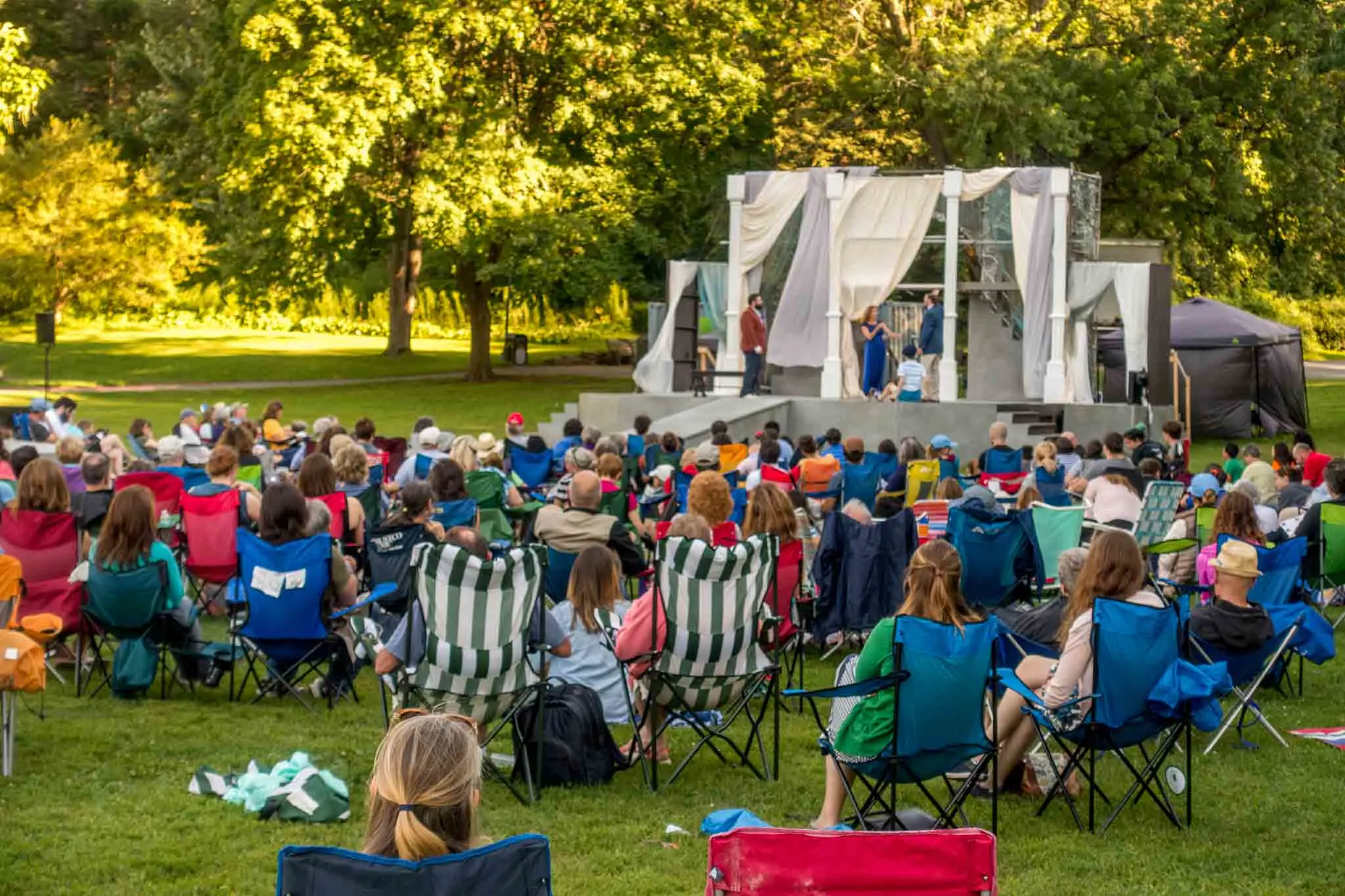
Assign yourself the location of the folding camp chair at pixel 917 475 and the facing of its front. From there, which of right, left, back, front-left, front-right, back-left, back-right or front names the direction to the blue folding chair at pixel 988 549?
back

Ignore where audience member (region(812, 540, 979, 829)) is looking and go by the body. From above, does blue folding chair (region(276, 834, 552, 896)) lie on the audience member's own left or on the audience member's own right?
on the audience member's own left

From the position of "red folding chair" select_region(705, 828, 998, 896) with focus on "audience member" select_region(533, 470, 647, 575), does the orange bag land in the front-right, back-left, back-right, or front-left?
front-left

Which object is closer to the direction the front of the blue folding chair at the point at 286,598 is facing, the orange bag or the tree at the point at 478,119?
the tree

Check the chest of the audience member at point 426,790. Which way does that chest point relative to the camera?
away from the camera

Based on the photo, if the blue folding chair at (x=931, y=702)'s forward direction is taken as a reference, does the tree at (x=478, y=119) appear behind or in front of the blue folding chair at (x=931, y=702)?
in front

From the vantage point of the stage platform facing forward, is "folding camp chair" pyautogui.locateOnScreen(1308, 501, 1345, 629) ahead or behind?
ahead

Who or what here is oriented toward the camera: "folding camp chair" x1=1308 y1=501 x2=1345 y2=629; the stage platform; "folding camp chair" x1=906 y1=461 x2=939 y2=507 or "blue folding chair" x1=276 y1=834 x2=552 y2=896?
the stage platform

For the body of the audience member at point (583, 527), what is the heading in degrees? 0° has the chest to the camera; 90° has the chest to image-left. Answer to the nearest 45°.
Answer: approximately 180°

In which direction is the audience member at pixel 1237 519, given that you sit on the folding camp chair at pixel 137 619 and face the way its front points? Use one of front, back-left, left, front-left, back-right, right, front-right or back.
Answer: front-right

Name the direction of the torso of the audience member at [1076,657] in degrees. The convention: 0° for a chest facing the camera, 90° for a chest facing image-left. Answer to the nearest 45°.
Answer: approximately 135°

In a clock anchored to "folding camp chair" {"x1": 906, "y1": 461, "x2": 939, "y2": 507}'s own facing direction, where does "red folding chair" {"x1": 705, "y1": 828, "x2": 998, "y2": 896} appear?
The red folding chair is roughly at 6 o'clock from the folding camp chair.

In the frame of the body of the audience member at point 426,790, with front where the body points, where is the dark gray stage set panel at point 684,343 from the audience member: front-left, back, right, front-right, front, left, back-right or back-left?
front

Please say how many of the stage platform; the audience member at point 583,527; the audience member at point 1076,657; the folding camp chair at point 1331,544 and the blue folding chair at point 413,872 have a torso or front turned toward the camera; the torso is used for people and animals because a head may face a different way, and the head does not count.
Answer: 1

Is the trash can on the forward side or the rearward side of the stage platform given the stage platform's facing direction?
on the rearward side

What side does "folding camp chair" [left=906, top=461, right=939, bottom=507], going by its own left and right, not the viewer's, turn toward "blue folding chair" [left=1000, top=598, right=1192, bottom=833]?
back

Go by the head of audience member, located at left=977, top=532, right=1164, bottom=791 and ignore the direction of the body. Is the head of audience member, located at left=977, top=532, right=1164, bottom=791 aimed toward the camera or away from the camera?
away from the camera

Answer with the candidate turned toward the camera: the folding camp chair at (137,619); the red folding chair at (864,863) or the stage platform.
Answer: the stage platform

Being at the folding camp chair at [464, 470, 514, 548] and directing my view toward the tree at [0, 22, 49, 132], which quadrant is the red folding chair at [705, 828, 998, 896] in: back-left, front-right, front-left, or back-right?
back-left

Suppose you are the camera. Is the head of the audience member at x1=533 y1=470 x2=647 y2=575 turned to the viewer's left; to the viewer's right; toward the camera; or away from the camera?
away from the camera

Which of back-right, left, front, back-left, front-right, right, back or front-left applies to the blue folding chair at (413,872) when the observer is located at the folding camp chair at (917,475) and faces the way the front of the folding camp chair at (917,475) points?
back
